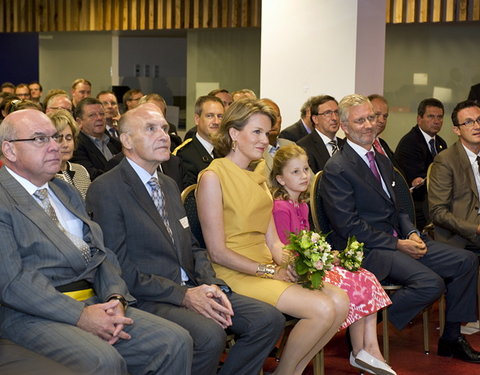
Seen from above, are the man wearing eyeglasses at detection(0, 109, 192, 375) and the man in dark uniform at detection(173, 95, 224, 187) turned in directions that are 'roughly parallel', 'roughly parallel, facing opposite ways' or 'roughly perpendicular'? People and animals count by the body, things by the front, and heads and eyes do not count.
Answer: roughly parallel

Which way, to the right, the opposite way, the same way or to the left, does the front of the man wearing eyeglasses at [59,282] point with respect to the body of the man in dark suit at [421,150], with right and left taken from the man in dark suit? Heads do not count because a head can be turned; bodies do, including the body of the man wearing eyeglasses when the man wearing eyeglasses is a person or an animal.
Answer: the same way

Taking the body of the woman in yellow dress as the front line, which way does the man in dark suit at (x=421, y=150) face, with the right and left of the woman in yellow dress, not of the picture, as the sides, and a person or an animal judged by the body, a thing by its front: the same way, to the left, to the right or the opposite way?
the same way

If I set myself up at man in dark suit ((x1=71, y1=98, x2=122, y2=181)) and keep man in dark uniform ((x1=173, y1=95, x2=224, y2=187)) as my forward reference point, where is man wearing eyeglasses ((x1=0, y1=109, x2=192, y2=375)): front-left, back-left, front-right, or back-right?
front-right

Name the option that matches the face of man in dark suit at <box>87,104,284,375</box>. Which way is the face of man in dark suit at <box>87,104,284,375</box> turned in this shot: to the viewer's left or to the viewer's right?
to the viewer's right

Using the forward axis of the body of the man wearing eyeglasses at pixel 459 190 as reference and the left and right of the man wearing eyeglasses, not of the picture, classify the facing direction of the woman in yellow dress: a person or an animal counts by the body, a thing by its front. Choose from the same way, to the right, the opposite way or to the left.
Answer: the same way

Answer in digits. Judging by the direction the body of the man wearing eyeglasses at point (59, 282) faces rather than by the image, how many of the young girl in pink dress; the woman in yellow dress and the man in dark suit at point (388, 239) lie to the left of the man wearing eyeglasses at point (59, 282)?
3

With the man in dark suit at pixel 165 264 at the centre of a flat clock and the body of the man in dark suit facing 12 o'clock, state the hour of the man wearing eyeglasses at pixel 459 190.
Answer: The man wearing eyeglasses is roughly at 9 o'clock from the man in dark suit.

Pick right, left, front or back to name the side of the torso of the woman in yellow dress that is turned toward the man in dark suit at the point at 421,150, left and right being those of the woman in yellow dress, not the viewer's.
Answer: left

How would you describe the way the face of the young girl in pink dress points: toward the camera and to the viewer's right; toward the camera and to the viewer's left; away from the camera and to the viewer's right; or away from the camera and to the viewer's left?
toward the camera and to the viewer's right

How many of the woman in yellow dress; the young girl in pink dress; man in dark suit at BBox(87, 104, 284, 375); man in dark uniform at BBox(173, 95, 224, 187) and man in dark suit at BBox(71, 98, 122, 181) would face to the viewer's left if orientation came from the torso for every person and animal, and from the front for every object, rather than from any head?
0

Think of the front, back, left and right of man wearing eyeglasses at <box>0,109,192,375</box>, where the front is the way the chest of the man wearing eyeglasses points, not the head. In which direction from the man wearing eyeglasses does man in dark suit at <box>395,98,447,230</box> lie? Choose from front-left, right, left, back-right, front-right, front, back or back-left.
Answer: left

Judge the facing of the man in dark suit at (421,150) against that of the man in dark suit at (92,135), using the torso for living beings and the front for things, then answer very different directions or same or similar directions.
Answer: same or similar directions

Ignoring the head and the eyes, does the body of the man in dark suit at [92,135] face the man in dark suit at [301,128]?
no

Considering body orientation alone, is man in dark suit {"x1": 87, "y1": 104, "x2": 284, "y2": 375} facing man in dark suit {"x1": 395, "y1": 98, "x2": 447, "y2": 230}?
no
